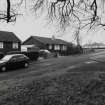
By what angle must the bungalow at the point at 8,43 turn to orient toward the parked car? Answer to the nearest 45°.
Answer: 0° — it already faces it

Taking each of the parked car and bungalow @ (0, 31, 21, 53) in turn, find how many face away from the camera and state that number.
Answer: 0

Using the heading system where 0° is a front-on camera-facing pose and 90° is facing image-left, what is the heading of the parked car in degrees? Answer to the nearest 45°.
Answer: approximately 45°

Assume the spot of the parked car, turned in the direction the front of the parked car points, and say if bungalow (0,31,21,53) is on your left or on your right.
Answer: on your right

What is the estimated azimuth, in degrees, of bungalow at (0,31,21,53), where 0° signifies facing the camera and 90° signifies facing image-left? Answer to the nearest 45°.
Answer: approximately 0°
